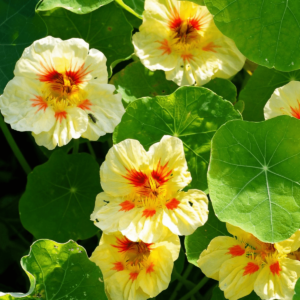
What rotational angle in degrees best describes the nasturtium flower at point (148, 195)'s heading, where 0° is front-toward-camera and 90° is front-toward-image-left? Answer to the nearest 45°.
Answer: approximately 0°

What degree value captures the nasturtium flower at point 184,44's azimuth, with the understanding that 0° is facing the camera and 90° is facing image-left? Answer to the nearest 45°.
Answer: approximately 0°
